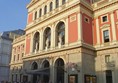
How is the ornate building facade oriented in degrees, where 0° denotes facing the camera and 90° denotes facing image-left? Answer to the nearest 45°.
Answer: approximately 45°
